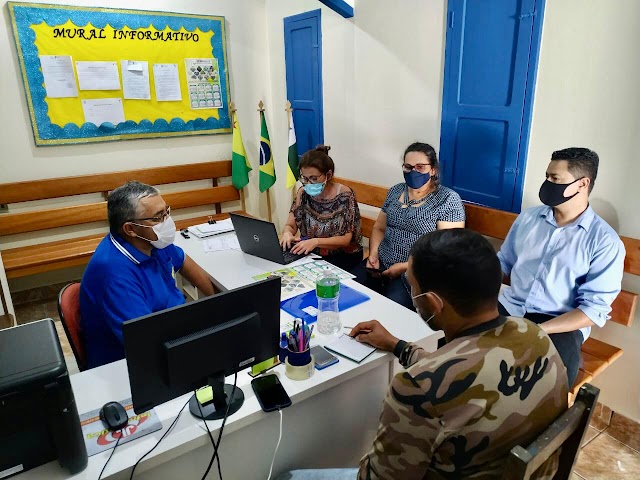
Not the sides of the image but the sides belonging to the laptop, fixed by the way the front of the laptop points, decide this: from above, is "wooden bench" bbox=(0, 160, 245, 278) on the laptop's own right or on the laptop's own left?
on the laptop's own left

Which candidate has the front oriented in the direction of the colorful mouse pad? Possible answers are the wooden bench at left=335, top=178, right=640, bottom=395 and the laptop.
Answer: the wooden bench

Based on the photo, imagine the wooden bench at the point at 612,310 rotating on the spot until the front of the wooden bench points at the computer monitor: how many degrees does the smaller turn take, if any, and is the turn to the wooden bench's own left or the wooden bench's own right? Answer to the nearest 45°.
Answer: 0° — it already faces it

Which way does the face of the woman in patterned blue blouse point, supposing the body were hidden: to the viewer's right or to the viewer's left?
to the viewer's left

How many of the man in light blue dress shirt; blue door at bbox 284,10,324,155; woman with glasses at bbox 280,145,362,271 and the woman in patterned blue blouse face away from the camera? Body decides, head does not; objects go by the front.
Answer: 0

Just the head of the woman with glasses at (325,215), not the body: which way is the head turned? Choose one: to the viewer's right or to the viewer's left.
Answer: to the viewer's left

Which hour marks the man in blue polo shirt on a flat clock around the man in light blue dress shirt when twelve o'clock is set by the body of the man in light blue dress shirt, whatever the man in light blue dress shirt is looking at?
The man in blue polo shirt is roughly at 12 o'clock from the man in light blue dress shirt.

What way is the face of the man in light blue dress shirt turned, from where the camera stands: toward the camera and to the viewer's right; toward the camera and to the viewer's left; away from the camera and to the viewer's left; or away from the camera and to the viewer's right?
toward the camera and to the viewer's left

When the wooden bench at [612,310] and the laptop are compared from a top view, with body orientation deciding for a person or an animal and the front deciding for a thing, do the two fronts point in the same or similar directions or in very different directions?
very different directions

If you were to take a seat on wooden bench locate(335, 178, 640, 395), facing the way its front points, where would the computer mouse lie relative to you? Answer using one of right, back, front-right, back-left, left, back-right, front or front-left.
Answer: front

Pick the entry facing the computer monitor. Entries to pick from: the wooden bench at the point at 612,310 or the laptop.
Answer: the wooden bench

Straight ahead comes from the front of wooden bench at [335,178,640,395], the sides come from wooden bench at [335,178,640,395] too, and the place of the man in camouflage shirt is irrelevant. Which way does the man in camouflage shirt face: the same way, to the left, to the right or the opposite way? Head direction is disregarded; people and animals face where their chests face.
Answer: to the right

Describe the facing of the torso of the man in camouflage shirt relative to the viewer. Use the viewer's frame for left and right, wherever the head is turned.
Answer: facing away from the viewer and to the left of the viewer

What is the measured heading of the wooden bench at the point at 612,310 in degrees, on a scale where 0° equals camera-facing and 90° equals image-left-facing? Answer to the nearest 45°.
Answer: approximately 45°

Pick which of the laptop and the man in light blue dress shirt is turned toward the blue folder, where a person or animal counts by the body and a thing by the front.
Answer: the man in light blue dress shirt

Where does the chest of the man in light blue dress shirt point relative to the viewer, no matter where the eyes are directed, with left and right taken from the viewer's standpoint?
facing the viewer and to the left of the viewer

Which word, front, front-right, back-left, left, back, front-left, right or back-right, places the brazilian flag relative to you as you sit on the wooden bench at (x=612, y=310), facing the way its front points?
right

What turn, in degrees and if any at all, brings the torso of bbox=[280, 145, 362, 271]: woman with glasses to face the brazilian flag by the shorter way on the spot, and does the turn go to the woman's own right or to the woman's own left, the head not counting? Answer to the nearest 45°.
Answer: approximately 135° to the woman's own right

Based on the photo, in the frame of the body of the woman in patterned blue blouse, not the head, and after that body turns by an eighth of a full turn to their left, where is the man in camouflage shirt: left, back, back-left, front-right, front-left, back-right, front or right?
front

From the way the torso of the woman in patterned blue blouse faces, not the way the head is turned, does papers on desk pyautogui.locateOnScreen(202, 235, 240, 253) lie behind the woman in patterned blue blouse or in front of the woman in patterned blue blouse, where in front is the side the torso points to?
in front

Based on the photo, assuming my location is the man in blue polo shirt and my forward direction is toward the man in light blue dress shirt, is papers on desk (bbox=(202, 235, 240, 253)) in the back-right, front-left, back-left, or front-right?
front-left

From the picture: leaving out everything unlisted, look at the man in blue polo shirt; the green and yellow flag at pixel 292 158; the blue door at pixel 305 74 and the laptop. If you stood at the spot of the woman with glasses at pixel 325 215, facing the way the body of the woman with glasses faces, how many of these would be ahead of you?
2
